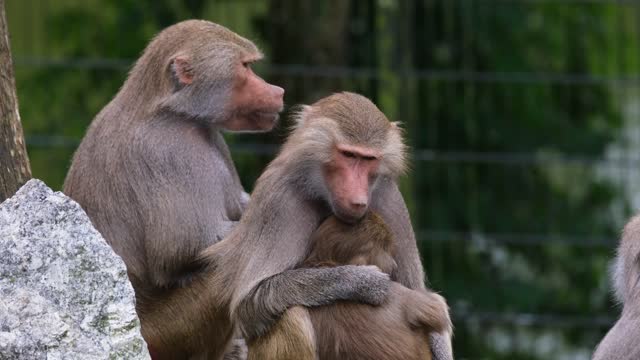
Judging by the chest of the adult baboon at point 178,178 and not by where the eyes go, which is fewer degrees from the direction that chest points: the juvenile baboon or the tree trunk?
the juvenile baboon

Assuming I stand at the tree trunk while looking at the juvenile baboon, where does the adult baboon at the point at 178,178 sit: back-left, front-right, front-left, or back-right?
front-left

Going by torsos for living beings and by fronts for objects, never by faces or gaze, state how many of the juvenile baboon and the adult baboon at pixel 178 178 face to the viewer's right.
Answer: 1

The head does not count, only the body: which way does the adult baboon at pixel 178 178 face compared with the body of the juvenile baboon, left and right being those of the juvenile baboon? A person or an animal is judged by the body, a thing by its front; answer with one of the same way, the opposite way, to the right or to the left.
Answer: to the right

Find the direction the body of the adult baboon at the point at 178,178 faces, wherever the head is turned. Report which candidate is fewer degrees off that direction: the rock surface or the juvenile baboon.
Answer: the juvenile baboon

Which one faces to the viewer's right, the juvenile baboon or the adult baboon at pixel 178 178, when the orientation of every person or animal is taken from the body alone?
the adult baboon

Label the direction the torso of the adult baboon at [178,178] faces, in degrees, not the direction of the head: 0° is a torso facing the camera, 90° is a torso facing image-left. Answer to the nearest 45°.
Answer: approximately 270°

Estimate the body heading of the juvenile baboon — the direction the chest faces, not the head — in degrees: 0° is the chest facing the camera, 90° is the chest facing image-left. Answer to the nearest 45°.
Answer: approximately 180°

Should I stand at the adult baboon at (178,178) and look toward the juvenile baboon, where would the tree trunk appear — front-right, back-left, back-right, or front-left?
back-left

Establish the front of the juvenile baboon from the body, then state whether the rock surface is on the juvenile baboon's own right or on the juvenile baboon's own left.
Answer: on the juvenile baboon's own left

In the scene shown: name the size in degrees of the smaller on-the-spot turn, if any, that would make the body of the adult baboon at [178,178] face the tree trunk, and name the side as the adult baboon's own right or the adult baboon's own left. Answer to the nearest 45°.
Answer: approximately 180°

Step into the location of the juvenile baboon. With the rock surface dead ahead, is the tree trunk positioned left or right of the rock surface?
right
